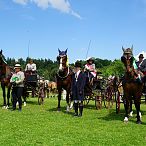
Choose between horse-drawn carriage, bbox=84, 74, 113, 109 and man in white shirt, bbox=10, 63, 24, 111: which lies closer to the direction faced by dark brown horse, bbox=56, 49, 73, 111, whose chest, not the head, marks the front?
the man in white shirt

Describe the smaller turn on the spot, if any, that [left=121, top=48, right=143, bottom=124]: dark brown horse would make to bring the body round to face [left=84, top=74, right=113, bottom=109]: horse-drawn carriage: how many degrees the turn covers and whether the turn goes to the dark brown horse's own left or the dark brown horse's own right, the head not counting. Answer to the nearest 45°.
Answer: approximately 180°

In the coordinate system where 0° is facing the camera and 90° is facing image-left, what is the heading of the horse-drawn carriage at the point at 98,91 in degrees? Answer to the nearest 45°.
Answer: approximately 0°

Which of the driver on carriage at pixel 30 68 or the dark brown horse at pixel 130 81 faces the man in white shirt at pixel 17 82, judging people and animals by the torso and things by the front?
the driver on carriage

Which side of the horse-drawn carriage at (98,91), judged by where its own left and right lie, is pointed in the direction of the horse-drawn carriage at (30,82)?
right

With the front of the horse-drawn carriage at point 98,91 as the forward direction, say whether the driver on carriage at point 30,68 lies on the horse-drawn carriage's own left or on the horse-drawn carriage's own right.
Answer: on the horse-drawn carriage's own right

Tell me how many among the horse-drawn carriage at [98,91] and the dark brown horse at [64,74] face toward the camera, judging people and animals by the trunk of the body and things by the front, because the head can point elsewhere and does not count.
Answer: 2

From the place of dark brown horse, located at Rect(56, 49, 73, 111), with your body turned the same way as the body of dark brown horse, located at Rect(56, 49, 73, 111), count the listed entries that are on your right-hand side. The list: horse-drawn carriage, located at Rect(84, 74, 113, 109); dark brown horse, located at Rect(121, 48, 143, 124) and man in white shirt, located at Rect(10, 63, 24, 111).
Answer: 1

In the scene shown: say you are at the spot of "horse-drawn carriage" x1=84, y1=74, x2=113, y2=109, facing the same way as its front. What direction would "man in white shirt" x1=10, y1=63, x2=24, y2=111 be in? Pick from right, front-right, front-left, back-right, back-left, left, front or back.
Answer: front-right
